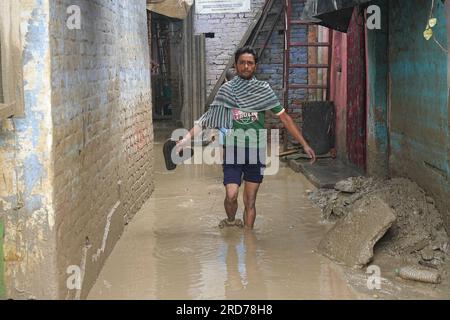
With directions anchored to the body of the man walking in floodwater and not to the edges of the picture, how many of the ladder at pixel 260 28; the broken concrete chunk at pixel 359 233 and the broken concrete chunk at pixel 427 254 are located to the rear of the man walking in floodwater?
1

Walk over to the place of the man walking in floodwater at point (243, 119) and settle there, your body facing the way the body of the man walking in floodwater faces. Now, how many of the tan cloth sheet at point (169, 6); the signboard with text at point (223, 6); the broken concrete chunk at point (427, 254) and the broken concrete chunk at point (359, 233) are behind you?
2

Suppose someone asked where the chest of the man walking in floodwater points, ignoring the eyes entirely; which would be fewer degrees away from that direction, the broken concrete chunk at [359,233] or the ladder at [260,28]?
the broken concrete chunk

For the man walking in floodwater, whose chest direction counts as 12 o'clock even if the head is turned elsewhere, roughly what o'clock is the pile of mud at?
The pile of mud is roughly at 10 o'clock from the man walking in floodwater.

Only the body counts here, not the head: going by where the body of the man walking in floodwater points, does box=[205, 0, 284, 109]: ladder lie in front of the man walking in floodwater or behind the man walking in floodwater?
behind

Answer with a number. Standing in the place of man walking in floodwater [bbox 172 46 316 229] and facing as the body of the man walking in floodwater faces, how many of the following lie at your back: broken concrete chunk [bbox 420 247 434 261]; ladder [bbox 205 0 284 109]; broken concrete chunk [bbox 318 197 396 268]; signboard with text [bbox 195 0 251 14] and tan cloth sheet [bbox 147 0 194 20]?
3

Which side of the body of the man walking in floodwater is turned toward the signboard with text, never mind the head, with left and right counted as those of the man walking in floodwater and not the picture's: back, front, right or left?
back

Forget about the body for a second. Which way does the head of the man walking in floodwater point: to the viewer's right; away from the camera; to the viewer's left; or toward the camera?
toward the camera

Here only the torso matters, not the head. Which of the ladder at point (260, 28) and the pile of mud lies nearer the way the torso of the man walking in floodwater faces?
the pile of mud

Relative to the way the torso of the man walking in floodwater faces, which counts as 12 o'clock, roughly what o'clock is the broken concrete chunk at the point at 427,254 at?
The broken concrete chunk is roughly at 10 o'clock from the man walking in floodwater.

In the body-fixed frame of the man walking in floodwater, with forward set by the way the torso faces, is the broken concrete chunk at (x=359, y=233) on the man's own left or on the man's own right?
on the man's own left

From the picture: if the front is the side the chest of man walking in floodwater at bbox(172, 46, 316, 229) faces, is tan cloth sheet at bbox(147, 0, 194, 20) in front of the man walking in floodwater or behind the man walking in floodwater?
behind

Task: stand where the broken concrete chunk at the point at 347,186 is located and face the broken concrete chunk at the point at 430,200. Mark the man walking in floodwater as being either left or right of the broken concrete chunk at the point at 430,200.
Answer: right

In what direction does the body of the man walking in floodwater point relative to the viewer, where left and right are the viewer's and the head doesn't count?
facing the viewer
